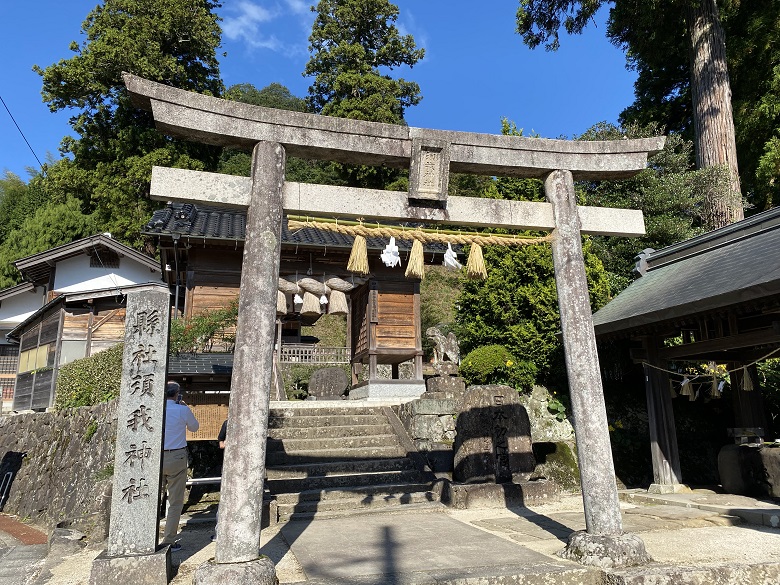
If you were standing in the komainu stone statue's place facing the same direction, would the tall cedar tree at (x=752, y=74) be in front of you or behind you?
behind

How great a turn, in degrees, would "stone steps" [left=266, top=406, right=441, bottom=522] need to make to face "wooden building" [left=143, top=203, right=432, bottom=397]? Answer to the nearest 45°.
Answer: approximately 180°

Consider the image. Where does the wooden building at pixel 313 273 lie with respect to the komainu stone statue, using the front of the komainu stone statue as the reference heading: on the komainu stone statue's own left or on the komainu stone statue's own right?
on the komainu stone statue's own right

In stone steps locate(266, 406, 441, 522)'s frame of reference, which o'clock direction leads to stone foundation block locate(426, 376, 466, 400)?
The stone foundation block is roughly at 8 o'clock from the stone steps.

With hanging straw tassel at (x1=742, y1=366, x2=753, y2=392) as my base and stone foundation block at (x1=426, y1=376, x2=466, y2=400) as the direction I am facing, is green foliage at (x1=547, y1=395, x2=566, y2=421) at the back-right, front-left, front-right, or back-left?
front-right

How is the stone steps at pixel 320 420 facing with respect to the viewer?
toward the camera

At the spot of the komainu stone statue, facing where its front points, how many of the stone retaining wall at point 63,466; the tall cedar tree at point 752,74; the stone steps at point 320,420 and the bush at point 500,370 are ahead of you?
2

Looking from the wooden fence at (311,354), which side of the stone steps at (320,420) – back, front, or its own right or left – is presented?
back

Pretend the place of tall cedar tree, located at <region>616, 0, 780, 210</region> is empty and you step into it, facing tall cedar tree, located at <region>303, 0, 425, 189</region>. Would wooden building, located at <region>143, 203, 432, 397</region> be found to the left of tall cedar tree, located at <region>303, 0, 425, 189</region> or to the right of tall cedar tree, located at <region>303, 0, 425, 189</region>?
left

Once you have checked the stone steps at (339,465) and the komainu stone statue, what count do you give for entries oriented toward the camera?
1

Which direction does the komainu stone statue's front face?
to the viewer's left

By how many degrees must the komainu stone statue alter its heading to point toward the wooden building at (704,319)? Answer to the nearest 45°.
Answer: approximately 180°

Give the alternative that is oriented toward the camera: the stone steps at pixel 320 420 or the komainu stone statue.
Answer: the stone steps

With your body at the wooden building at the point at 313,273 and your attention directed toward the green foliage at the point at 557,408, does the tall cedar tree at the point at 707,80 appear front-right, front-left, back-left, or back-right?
front-left

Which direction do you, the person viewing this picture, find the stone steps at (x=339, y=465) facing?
facing the viewer
